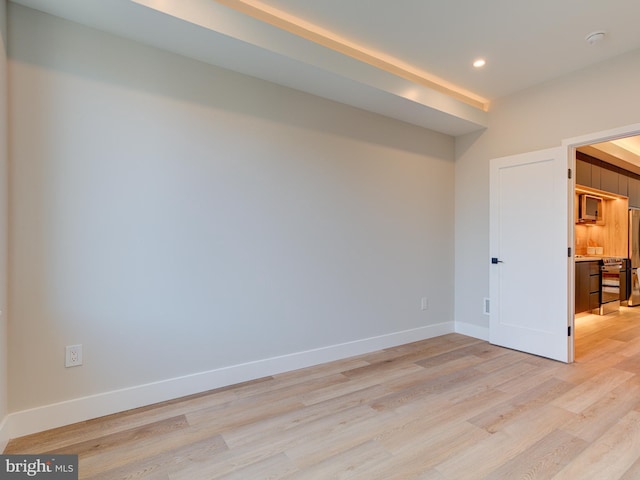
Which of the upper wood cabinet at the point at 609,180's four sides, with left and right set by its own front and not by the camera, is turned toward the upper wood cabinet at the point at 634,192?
left

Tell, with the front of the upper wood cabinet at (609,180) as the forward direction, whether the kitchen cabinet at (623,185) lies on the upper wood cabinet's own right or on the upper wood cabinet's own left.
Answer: on the upper wood cabinet's own left

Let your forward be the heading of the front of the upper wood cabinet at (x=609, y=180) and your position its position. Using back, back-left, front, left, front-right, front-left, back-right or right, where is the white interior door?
right

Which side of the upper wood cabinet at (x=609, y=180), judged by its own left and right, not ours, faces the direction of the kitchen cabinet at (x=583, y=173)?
right
